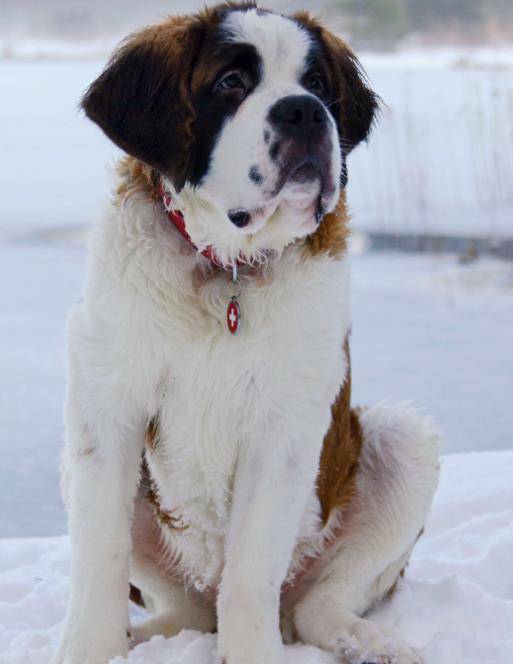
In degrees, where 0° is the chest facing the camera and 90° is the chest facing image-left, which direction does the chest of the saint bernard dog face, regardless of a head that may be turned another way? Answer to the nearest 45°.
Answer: approximately 0°
